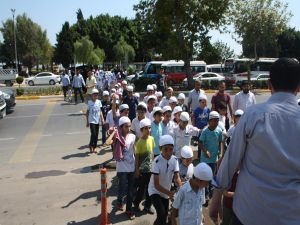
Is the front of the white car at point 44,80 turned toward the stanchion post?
no

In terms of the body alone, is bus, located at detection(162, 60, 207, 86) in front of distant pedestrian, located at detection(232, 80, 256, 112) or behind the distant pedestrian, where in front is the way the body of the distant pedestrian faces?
behind

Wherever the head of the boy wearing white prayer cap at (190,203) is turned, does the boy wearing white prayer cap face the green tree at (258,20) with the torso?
no

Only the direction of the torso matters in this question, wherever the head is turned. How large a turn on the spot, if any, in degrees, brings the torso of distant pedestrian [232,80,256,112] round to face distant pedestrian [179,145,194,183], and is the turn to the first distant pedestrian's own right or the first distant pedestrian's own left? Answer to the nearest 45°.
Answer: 0° — they already face them

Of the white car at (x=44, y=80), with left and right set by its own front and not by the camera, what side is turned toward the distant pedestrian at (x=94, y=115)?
left

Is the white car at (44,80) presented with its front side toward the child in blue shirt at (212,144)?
no

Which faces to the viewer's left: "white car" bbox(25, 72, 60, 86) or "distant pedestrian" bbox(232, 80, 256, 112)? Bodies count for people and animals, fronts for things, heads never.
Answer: the white car

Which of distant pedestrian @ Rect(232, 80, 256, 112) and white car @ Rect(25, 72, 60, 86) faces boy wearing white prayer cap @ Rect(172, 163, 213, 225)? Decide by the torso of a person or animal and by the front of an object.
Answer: the distant pedestrian

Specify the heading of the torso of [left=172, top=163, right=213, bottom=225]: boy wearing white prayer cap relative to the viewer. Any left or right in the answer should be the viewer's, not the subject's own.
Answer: facing the viewer and to the right of the viewer

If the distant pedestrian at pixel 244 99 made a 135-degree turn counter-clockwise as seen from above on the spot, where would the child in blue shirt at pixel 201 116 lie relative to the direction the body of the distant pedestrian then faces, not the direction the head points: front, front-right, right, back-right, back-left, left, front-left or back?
back

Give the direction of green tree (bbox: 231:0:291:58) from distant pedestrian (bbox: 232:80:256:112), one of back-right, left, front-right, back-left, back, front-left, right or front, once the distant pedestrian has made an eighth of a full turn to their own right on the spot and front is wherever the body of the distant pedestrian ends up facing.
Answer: back-right

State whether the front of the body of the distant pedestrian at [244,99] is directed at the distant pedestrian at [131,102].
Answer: no

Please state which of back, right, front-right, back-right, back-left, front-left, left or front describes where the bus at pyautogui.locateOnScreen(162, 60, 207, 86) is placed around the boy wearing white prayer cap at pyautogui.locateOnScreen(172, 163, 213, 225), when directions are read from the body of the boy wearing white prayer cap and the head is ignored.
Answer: back-left

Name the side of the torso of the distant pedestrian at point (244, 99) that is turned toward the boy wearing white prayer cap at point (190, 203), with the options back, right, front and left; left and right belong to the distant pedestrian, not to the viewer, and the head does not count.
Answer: front

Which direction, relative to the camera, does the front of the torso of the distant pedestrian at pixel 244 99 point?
toward the camera

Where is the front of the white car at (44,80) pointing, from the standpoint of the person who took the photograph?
facing to the left of the viewer

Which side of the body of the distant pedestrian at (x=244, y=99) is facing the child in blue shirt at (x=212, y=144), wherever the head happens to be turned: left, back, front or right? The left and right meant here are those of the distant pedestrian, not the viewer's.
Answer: front

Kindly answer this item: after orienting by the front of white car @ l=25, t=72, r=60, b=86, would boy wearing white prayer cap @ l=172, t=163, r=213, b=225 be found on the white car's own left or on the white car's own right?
on the white car's own left
